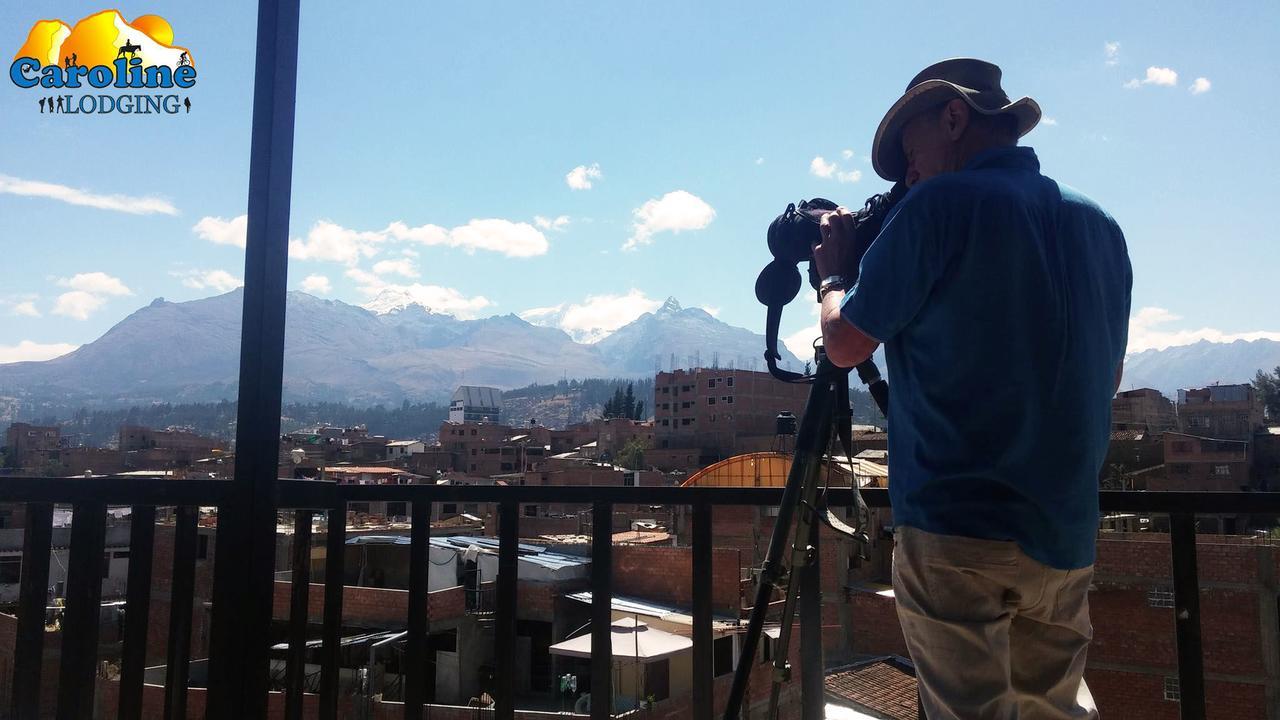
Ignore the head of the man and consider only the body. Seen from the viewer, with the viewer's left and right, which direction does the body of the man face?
facing away from the viewer and to the left of the viewer

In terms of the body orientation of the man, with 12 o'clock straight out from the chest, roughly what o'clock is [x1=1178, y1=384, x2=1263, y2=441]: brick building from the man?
The brick building is roughly at 2 o'clock from the man.

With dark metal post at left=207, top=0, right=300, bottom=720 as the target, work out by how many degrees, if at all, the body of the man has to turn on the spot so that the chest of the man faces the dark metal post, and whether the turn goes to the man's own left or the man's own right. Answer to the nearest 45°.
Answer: approximately 45° to the man's own left
